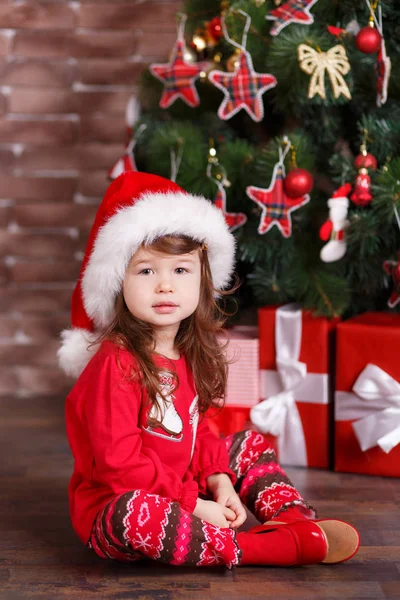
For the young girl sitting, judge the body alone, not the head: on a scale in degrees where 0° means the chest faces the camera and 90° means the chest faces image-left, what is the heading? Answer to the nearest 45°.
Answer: approximately 315°

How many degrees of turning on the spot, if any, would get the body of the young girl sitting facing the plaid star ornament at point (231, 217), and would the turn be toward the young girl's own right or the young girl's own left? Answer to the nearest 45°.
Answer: approximately 135° to the young girl's own left

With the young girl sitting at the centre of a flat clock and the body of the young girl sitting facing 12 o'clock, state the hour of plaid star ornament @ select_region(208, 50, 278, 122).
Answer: The plaid star ornament is roughly at 8 o'clock from the young girl sitting.

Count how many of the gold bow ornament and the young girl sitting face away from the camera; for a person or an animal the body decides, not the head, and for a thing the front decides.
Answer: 0

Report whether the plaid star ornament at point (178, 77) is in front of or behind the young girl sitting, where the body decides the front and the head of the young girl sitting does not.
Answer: behind

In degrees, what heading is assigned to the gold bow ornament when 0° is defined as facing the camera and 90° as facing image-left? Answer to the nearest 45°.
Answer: approximately 0°
